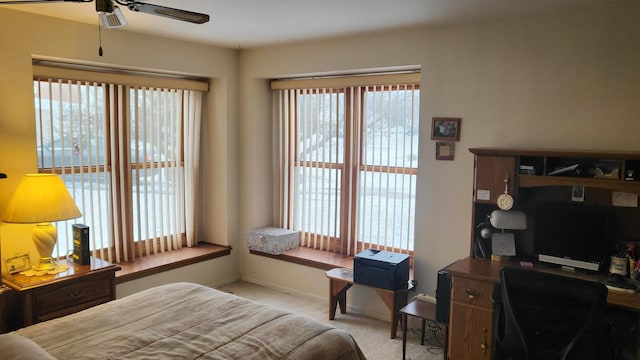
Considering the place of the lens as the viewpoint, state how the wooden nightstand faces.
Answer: facing the viewer and to the right of the viewer

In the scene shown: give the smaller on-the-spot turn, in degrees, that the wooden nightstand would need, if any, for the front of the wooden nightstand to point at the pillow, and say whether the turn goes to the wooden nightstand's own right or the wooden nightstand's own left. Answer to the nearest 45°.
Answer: approximately 45° to the wooden nightstand's own right

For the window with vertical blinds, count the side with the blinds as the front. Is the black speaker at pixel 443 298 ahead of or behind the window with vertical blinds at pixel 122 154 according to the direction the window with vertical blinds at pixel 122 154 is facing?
ahead

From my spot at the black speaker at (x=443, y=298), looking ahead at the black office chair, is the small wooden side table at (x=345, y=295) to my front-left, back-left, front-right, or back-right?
back-right

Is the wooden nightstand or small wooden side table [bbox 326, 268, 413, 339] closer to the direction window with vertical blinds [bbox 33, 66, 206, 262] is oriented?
the small wooden side table

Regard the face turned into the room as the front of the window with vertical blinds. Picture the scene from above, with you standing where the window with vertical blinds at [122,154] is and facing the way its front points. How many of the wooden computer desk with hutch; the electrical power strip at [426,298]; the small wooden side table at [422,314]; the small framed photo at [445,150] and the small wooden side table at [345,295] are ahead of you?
5

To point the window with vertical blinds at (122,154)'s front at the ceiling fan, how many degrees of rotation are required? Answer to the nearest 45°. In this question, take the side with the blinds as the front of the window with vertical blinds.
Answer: approximately 45° to its right

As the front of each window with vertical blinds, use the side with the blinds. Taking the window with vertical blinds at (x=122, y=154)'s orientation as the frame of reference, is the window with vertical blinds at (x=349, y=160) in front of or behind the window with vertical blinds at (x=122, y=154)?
in front

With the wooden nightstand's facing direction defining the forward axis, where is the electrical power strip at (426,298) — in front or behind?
in front

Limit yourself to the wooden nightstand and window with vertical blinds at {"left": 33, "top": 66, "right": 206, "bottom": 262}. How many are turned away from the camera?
0

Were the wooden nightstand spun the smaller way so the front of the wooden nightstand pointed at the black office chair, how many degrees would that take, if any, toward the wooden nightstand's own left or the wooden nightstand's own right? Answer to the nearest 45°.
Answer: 0° — it already faces it

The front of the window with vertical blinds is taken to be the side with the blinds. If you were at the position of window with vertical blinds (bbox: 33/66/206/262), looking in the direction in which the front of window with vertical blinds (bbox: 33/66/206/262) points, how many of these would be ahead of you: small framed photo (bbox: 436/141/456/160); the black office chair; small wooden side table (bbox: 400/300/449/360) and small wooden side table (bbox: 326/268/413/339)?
4
